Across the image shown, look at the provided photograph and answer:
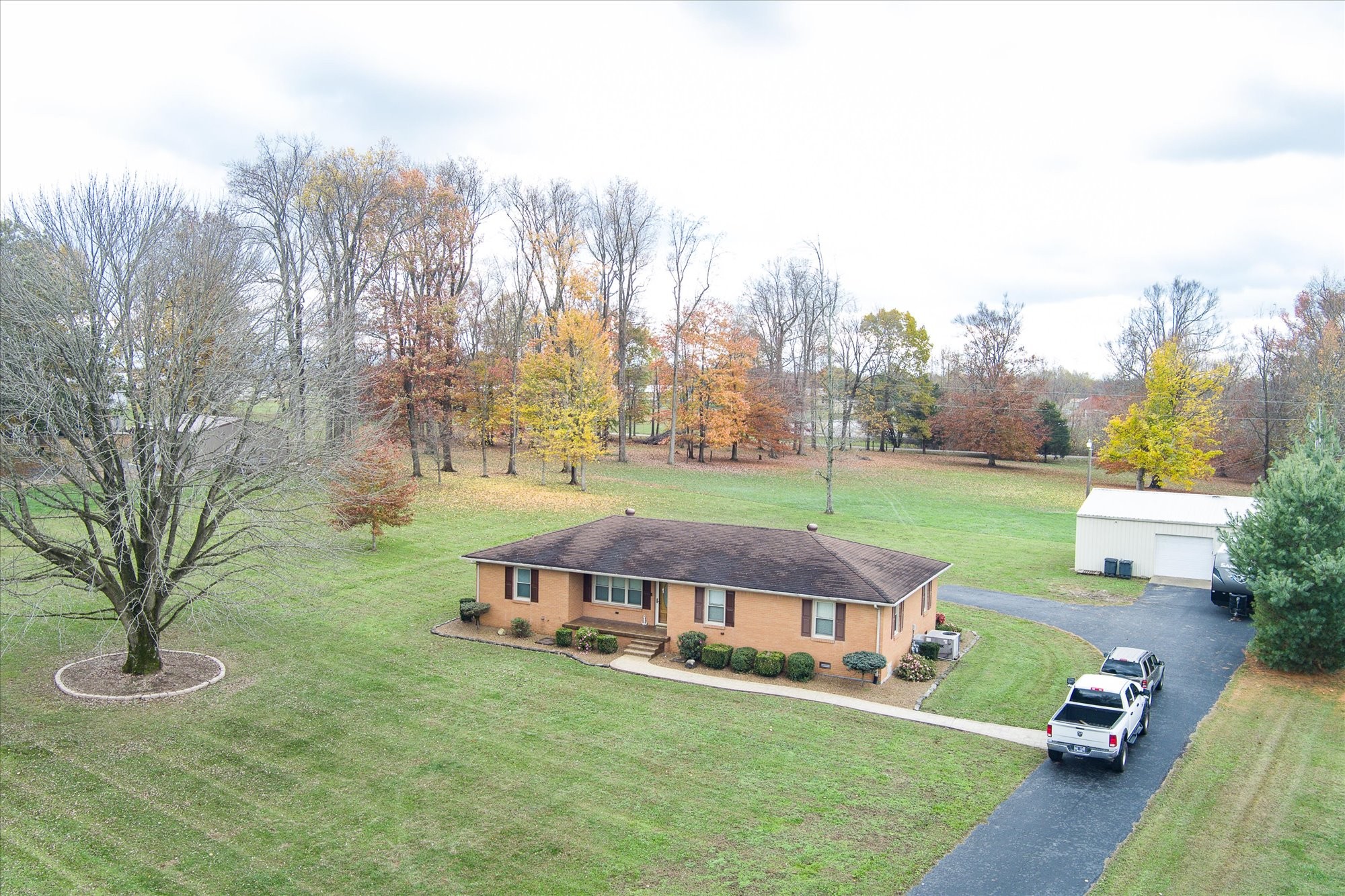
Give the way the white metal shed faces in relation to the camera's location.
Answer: facing the viewer

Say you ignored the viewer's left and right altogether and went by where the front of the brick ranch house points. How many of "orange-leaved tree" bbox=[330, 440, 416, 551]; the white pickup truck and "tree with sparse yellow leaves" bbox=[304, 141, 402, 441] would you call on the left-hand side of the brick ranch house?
1

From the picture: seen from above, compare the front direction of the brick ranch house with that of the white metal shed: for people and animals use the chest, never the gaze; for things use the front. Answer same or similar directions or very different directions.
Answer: same or similar directions

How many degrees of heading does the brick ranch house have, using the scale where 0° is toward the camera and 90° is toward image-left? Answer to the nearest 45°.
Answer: approximately 45°

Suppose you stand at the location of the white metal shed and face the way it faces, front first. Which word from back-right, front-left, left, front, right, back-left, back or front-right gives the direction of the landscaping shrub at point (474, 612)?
front-right

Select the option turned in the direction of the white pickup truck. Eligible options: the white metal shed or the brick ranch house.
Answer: the white metal shed

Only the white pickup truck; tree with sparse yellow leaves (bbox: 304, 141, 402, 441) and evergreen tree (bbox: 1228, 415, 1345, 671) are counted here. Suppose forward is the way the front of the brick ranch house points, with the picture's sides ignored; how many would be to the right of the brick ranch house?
1

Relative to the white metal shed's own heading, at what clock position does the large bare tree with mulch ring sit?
The large bare tree with mulch ring is roughly at 1 o'clock from the white metal shed.

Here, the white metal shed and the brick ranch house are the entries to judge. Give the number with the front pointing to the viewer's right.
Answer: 0

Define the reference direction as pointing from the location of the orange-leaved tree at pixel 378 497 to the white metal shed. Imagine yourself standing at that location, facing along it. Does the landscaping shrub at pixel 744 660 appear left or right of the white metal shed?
right
